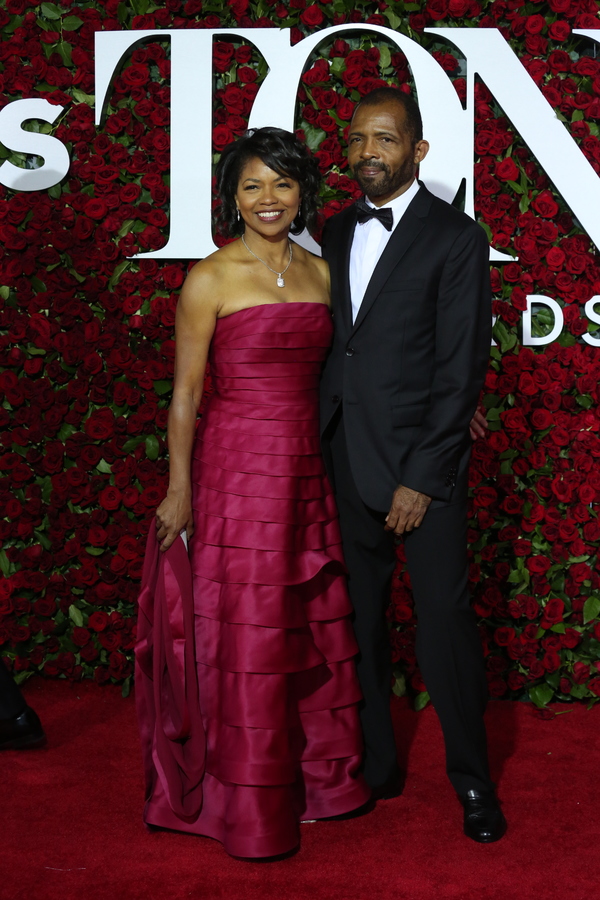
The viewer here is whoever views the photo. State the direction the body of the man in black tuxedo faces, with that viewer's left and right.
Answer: facing the viewer and to the left of the viewer

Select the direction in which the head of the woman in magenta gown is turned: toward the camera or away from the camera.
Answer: toward the camera

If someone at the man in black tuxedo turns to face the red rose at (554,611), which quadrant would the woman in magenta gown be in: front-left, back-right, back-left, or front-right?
back-left

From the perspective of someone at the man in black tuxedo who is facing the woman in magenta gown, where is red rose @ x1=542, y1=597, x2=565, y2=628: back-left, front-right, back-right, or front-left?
back-right

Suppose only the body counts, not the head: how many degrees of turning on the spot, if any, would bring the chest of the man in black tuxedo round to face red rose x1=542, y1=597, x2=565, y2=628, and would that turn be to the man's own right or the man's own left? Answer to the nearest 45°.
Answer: approximately 180°
